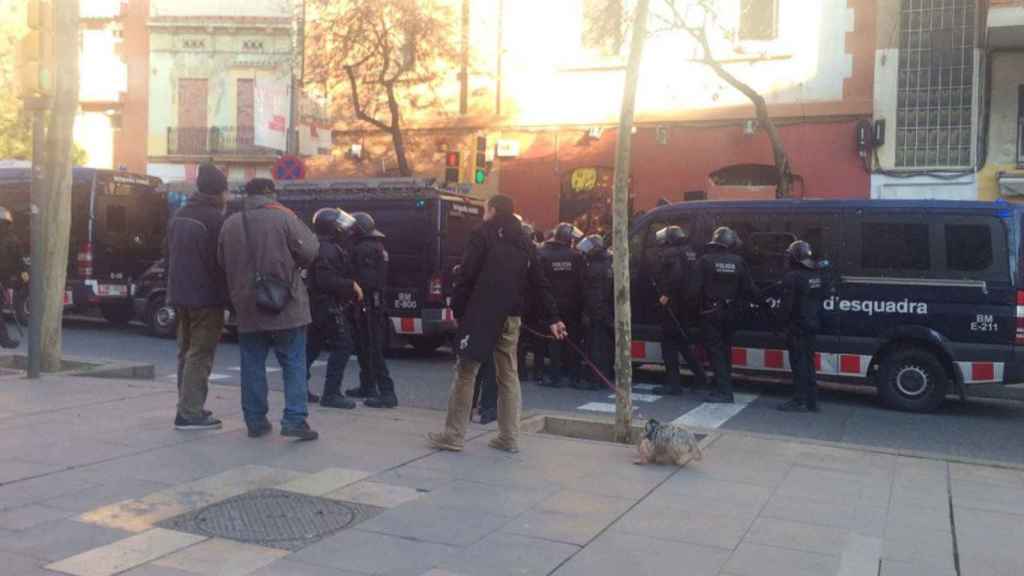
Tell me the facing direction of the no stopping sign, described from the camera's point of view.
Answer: facing the viewer

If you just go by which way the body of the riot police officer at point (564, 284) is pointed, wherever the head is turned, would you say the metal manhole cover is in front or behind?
behind

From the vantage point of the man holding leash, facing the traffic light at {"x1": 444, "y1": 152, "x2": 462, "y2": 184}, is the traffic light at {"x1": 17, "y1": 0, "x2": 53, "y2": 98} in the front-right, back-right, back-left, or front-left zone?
front-left

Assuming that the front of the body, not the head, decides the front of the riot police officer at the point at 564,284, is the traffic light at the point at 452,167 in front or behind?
in front

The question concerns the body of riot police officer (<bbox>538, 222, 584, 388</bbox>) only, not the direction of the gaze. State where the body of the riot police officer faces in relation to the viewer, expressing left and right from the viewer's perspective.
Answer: facing away from the viewer

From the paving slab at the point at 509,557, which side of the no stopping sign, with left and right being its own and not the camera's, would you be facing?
front

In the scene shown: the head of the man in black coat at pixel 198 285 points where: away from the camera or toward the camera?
away from the camera

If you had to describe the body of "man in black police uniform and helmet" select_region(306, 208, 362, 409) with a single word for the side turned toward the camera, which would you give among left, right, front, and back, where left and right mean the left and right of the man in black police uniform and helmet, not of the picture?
right

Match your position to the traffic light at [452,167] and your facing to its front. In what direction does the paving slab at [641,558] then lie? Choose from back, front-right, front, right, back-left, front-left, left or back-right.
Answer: front

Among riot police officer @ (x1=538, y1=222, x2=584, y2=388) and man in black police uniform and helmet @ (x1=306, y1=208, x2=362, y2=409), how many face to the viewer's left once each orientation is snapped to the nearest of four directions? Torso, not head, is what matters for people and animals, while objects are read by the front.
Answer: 0

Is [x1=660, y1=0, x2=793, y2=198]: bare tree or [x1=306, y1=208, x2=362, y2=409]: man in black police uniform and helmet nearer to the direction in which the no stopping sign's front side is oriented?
the man in black police uniform and helmet

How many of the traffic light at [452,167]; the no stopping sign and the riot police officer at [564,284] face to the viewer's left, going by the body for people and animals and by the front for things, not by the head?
0
